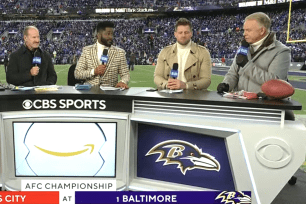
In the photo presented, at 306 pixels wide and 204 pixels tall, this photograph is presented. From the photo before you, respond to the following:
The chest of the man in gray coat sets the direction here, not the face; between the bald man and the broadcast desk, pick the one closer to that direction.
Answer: the broadcast desk

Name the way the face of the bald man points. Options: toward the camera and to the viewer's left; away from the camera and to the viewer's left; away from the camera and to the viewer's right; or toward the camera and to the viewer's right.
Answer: toward the camera and to the viewer's right

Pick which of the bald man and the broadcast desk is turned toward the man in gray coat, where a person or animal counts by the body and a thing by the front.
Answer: the bald man

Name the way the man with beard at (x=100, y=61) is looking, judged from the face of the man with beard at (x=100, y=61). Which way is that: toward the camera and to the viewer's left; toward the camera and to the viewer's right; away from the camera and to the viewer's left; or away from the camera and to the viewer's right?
toward the camera and to the viewer's right

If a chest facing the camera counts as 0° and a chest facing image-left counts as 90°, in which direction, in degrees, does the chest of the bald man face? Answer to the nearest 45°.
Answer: approximately 315°

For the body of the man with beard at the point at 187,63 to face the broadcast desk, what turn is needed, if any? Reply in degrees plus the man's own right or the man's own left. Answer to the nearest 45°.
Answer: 0° — they already face it

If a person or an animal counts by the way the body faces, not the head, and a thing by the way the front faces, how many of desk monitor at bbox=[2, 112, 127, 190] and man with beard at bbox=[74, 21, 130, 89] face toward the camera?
2
